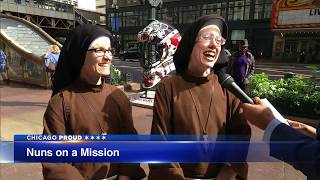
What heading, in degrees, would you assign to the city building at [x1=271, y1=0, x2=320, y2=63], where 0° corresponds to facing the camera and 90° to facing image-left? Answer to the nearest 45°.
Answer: approximately 0°

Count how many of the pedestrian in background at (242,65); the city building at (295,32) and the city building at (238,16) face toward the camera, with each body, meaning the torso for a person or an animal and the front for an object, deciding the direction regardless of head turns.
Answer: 3

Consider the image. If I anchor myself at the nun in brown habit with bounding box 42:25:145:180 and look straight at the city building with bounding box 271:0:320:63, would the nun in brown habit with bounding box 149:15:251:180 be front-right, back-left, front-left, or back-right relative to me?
front-right

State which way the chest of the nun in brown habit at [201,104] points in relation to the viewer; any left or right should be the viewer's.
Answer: facing the viewer and to the right of the viewer

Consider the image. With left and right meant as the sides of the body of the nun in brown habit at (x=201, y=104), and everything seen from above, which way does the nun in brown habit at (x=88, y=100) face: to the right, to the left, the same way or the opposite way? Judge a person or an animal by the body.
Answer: the same way

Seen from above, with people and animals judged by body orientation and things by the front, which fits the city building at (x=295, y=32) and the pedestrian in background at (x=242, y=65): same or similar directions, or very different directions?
same or similar directions

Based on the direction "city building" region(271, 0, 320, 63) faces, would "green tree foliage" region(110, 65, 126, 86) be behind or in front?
in front

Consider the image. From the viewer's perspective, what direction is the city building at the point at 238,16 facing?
toward the camera

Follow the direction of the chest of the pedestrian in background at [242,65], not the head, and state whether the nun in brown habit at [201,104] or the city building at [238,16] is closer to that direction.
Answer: the nun in brown habit

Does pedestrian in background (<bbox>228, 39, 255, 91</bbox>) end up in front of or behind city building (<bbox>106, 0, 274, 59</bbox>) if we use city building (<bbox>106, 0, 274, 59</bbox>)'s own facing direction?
in front

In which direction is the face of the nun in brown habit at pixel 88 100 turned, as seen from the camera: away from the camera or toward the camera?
toward the camera

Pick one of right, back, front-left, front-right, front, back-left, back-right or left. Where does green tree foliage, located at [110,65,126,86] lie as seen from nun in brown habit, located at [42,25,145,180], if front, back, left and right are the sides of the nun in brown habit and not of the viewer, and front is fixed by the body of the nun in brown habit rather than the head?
back-left

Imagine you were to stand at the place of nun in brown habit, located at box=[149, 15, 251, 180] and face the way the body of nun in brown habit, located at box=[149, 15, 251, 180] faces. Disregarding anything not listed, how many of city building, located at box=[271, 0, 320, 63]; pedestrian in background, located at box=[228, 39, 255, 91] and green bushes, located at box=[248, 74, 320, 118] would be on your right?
0
